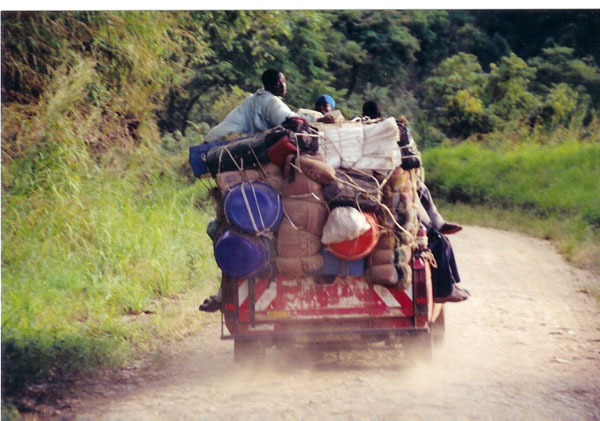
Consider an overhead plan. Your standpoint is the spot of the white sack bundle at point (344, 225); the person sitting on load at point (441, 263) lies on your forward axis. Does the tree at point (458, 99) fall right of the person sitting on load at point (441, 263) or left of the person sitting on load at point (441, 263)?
left

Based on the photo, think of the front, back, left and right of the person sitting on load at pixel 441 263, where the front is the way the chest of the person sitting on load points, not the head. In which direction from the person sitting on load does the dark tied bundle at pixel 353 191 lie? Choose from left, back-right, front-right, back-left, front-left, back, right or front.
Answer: back-right

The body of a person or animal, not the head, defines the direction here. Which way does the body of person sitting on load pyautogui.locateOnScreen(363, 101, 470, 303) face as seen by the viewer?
to the viewer's right

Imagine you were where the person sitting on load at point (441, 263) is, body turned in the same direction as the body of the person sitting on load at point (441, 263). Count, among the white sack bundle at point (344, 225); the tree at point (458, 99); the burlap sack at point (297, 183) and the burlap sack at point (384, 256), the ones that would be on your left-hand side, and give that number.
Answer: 1

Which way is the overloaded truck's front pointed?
away from the camera

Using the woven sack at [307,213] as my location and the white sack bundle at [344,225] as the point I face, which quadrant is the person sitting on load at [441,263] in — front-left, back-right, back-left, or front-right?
front-left

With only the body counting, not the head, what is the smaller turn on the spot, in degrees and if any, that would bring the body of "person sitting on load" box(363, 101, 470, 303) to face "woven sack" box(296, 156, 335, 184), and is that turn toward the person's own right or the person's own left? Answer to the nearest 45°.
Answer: approximately 135° to the person's own right
